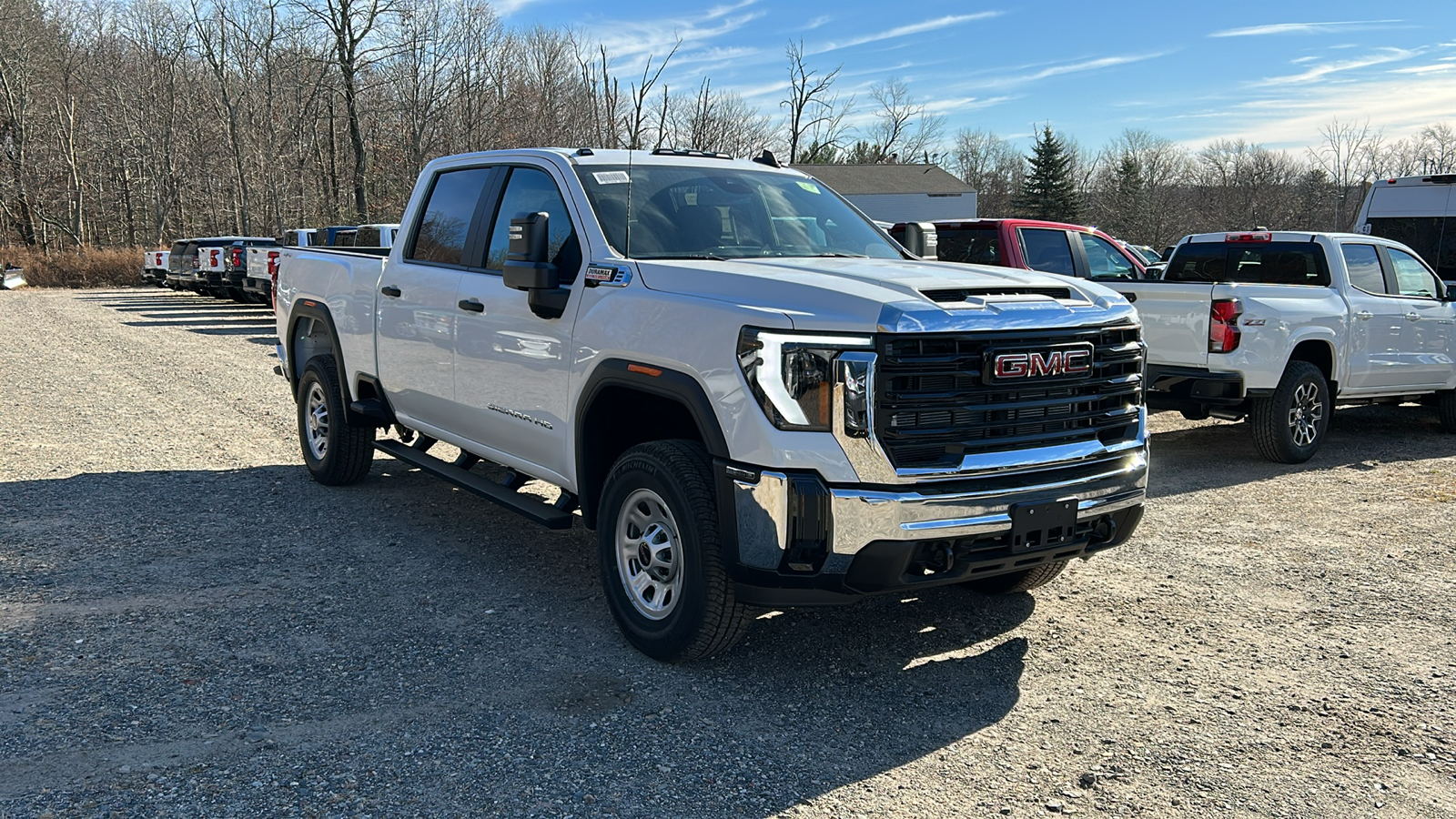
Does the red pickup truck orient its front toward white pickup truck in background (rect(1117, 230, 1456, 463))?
no

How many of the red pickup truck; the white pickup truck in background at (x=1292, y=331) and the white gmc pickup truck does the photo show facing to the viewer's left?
0

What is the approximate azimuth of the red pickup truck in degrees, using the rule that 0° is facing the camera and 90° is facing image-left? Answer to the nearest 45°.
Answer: approximately 225°

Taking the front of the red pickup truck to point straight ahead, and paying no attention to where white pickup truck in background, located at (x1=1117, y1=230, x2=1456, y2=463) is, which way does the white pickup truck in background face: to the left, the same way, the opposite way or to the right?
the same way

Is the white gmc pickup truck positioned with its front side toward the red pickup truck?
no

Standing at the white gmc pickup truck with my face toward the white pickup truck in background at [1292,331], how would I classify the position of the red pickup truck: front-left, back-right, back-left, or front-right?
front-left

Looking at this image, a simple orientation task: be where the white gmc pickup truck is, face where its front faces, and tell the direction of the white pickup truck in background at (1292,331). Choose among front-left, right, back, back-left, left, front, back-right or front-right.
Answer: left

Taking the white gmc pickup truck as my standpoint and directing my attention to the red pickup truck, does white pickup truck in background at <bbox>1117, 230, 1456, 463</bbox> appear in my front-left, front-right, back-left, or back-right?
front-right

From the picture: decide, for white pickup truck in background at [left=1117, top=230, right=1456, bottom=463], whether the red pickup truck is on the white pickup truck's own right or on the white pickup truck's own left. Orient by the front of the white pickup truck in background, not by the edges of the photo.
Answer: on the white pickup truck's own left

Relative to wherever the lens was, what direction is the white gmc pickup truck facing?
facing the viewer and to the right of the viewer

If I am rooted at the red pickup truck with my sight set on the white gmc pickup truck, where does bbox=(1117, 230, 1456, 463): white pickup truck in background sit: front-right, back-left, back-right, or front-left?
front-left

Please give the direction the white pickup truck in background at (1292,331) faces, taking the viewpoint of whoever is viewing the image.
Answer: facing away from the viewer and to the right of the viewer

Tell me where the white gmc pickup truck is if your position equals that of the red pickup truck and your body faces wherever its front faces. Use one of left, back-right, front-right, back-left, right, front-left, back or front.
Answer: back-right

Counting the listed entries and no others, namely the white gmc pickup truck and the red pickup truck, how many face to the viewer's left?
0

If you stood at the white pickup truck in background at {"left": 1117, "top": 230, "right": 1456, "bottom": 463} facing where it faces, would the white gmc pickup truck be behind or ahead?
behind
